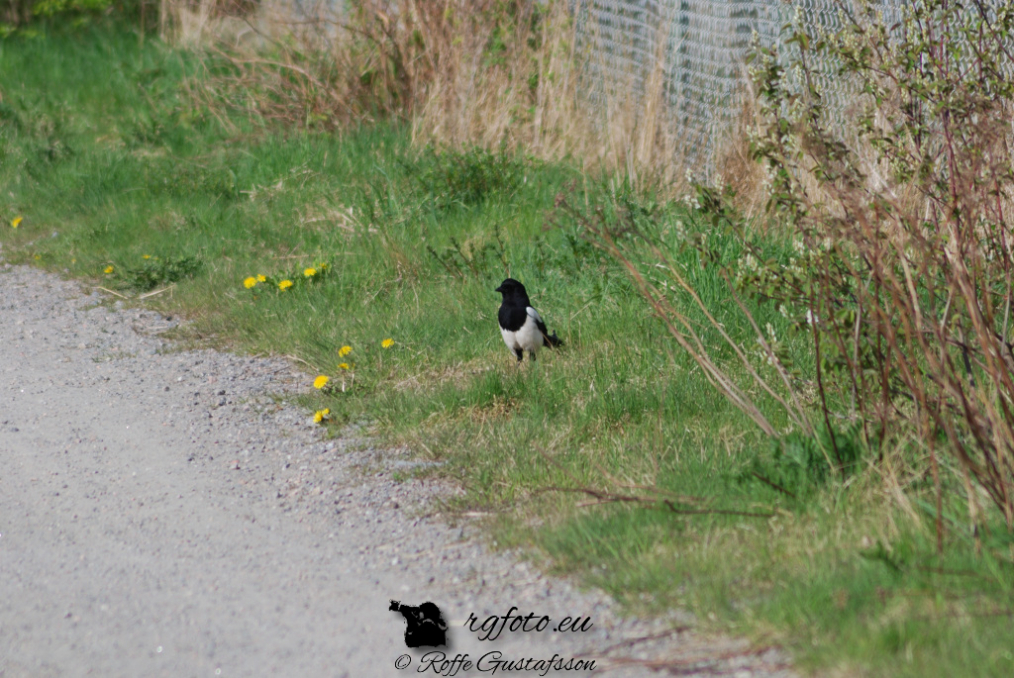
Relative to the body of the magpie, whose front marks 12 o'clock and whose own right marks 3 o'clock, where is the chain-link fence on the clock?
The chain-link fence is roughly at 5 o'clock from the magpie.

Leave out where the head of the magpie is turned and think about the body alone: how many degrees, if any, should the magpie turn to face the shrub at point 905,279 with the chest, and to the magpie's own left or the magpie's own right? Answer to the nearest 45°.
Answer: approximately 90° to the magpie's own left

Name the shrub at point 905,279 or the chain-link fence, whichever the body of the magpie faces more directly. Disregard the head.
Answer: the shrub

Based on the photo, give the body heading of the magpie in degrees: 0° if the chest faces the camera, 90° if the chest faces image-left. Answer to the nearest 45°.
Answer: approximately 45°
